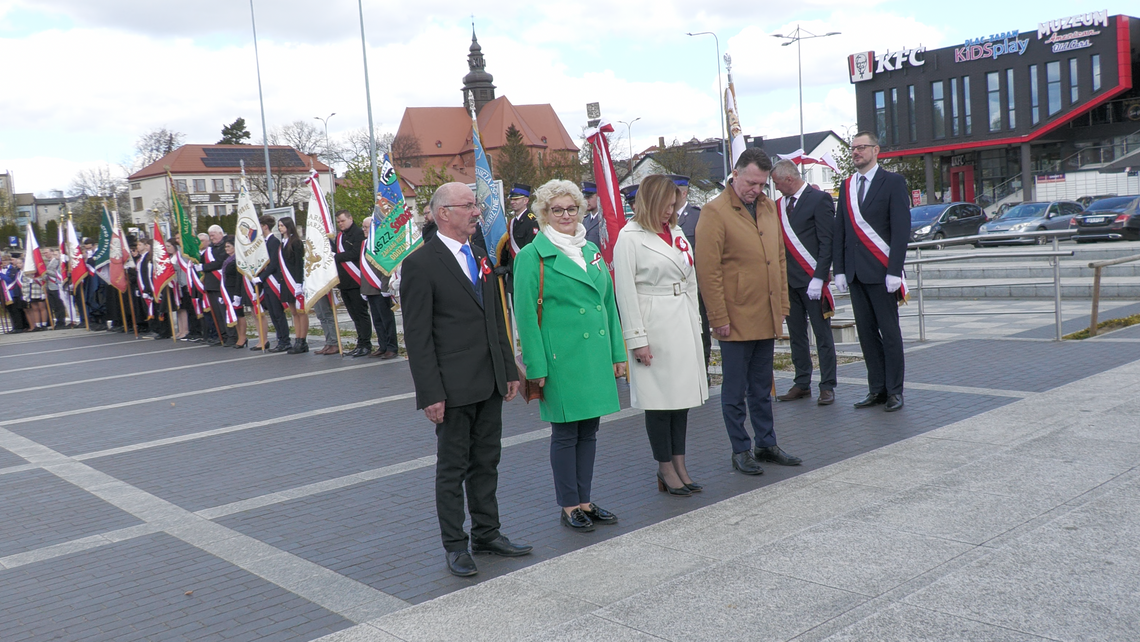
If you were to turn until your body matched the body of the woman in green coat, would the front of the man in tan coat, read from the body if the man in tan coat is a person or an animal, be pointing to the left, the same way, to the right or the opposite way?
the same way

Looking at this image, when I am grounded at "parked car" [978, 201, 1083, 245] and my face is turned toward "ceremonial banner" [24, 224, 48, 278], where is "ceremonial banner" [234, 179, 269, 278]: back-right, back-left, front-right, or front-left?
front-left

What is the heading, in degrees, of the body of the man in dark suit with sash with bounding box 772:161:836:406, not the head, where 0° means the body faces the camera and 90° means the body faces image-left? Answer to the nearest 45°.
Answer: approximately 45°

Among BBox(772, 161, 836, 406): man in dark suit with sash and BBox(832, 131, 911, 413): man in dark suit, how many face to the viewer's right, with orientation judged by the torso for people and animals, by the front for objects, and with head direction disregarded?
0

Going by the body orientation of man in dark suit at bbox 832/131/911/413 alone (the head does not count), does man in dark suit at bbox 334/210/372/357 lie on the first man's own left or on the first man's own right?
on the first man's own right

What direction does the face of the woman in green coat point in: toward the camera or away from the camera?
toward the camera

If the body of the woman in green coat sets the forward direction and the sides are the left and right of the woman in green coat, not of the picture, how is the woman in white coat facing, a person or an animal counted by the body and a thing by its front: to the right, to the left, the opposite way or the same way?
the same way

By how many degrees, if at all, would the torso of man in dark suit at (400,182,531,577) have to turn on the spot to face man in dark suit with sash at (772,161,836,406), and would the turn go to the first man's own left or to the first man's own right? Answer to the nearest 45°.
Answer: approximately 90° to the first man's own left

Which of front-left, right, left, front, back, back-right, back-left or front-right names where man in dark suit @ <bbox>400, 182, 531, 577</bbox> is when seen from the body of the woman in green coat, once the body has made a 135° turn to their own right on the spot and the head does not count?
front-left

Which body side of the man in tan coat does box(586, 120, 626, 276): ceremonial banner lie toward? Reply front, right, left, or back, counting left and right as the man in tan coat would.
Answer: back

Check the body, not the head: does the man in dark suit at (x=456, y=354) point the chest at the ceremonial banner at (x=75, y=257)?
no

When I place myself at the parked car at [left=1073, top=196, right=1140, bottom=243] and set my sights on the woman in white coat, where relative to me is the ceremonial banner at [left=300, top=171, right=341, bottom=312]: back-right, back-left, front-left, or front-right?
front-right

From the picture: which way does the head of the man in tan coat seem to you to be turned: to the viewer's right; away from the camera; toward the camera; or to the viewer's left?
toward the camera

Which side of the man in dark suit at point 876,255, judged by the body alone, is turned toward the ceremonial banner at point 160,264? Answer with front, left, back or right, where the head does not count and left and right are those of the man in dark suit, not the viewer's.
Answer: right

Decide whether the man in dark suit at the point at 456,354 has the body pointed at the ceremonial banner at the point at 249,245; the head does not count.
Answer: no

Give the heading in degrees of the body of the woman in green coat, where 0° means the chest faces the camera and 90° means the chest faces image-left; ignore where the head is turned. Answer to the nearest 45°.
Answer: approximately 315°
